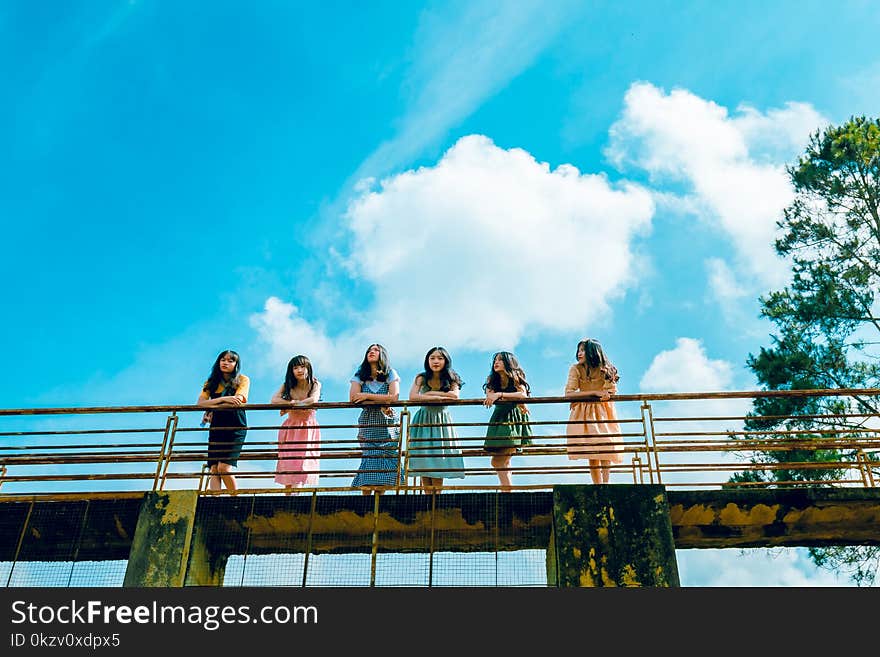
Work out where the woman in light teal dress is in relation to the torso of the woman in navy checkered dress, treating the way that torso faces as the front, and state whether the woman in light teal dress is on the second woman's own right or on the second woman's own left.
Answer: on the second woman's own left

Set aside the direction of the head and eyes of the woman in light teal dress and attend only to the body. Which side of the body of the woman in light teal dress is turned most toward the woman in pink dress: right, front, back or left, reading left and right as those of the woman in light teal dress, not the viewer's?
right

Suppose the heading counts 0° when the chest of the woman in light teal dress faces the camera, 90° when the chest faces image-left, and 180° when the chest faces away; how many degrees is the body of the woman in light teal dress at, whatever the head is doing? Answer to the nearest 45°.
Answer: approximately 0°

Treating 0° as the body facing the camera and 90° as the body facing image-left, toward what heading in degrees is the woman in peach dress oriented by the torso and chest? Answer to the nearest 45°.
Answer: approximately 0°

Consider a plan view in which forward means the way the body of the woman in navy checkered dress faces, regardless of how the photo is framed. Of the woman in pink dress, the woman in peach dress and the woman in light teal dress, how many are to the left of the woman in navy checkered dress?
2

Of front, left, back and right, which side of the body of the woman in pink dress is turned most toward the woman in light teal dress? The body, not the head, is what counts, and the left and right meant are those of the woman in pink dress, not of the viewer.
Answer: left

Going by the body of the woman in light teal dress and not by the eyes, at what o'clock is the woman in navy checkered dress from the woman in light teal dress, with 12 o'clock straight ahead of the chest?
The woman in navy checkered dress is roughly at 3 o'clock from the woman in light teal dress.

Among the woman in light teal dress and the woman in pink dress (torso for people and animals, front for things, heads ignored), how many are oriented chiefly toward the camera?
2
